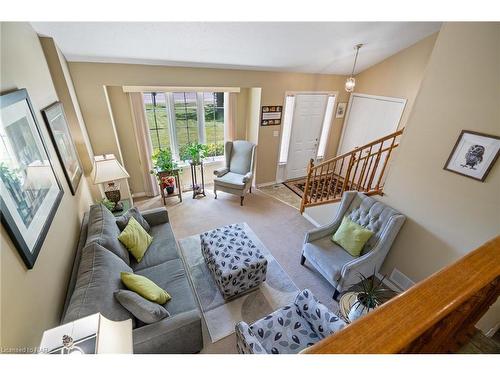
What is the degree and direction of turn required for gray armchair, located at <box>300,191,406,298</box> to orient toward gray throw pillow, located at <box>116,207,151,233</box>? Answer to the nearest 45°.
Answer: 0° — it already faces it

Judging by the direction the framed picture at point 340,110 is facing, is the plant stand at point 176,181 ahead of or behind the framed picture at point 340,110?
ahead

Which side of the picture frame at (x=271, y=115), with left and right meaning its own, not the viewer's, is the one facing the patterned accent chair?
front

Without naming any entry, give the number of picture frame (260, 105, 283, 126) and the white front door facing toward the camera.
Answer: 2

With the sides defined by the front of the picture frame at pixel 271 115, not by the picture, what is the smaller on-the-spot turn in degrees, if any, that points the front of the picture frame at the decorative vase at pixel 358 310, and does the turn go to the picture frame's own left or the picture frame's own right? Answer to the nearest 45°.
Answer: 0° — it already faces it

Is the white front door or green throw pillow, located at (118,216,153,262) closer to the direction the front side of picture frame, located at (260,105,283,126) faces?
the green throw pillow

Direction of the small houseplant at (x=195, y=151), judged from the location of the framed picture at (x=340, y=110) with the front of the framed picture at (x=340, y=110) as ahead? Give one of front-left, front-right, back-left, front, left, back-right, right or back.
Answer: front-right

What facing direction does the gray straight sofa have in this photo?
to the viewer's right

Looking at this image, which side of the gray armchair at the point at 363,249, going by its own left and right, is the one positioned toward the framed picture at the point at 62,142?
front

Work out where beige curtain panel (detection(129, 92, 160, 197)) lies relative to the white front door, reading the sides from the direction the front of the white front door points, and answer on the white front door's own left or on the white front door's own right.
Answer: on the white front door's own right
